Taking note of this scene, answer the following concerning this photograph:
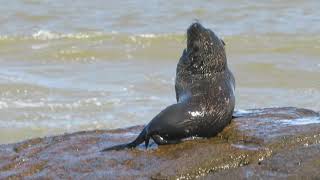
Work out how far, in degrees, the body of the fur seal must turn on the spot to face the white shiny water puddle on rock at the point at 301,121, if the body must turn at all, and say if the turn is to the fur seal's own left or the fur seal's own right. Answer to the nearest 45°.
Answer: approximately 45° to the fur seal's own right

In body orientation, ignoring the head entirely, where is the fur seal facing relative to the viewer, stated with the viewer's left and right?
facing away from the viewer and to the right of the viewer
